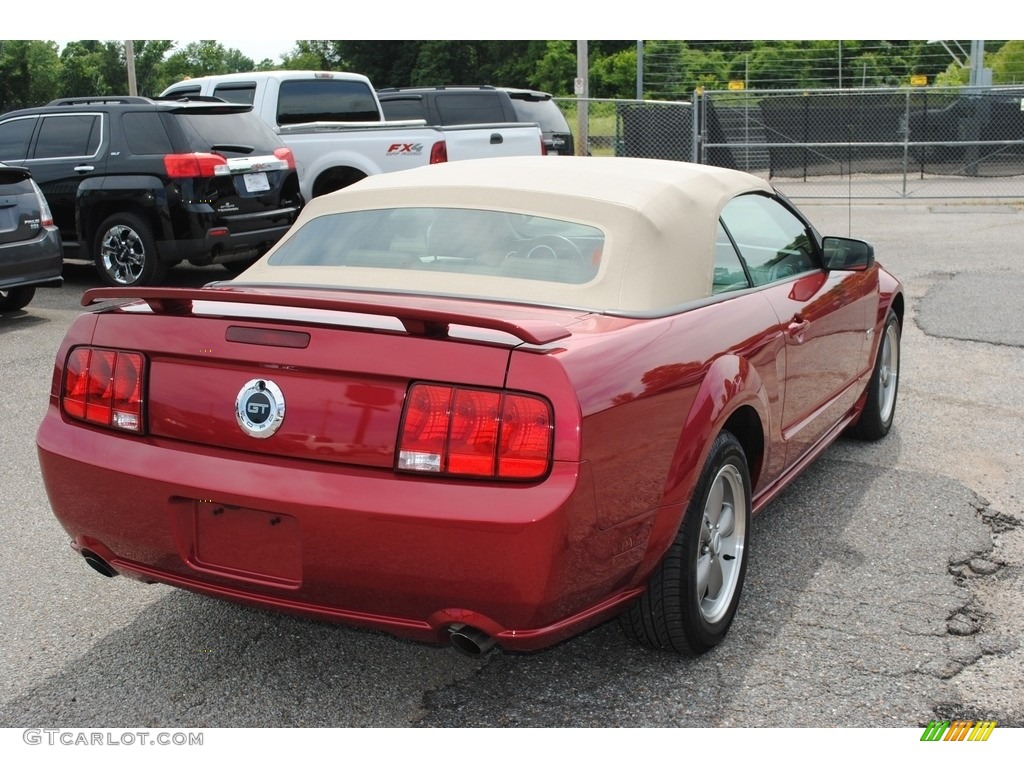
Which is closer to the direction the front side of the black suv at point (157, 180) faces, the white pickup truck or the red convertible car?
the white pickup truck

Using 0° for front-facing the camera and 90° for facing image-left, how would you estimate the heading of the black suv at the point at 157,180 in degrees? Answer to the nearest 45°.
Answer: approximately 135°

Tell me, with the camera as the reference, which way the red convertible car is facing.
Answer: facing away from the viewer and to the right of the viewer

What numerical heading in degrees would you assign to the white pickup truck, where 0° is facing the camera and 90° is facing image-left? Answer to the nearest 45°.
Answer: approximately 135°

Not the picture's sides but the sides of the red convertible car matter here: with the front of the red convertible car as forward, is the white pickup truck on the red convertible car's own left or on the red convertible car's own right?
on the red convertible car's own left

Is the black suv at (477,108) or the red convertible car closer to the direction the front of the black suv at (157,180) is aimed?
the black suv

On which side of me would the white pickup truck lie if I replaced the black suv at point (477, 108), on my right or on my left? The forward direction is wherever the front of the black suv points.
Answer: on my left

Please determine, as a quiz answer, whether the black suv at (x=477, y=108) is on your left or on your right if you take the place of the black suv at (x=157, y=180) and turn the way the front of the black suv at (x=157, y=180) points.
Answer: on your right

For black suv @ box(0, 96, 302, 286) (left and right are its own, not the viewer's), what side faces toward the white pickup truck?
right

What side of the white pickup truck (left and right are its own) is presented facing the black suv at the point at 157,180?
left

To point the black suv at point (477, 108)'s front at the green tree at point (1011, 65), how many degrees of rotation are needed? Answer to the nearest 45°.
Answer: approximately 90° to its right
